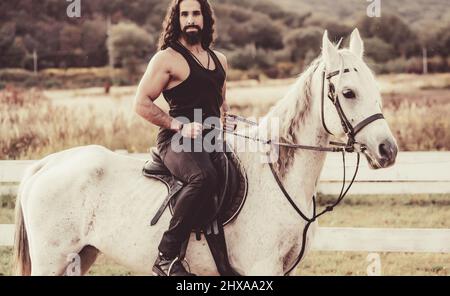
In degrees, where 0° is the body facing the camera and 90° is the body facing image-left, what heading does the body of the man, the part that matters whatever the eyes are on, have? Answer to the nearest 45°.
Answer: approximately 315°

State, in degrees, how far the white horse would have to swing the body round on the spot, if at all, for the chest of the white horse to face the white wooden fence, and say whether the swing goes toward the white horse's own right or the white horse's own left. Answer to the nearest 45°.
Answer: approximately 45° to the white horse's own left

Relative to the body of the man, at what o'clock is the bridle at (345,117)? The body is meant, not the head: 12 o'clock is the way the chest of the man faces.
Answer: The bridle is roughly at 11 o'clock from the man.

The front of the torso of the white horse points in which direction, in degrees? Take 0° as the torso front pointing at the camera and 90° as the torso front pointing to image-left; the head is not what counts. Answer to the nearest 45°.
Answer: approximately 270°
